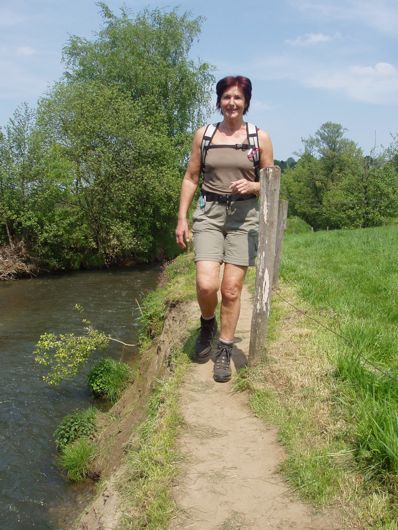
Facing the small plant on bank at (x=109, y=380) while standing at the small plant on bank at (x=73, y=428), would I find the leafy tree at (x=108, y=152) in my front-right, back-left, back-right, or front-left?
front-left

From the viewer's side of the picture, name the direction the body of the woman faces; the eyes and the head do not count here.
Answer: toward the camera

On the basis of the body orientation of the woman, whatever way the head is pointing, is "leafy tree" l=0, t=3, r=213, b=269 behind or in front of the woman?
behind
